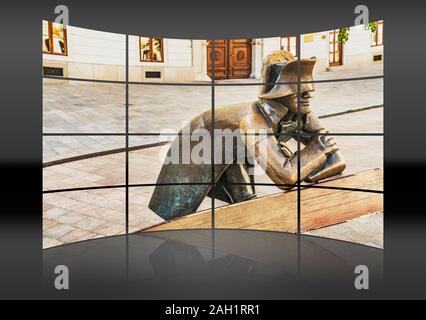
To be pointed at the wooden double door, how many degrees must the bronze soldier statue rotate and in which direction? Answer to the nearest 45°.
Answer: approximately 90° to its left

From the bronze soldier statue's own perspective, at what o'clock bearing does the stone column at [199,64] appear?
The stone column is roughly at 8 o'clock from the bronze soldier statue.

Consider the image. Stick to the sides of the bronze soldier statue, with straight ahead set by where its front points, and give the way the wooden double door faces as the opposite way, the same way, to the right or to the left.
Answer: to the right

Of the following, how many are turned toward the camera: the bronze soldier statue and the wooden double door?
1

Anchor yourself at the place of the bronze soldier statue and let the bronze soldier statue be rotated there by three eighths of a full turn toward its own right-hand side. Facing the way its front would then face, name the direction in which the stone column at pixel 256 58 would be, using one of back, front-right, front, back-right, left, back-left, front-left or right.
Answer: back-right

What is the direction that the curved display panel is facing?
toward the camera

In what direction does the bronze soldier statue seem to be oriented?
to the viewer's right

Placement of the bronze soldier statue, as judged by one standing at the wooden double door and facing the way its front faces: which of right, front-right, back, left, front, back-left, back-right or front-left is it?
front

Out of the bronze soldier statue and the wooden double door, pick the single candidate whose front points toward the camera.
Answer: the wooden double door

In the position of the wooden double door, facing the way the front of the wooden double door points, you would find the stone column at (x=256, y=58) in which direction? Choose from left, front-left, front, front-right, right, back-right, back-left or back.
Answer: left

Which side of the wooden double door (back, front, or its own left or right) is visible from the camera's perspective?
front
